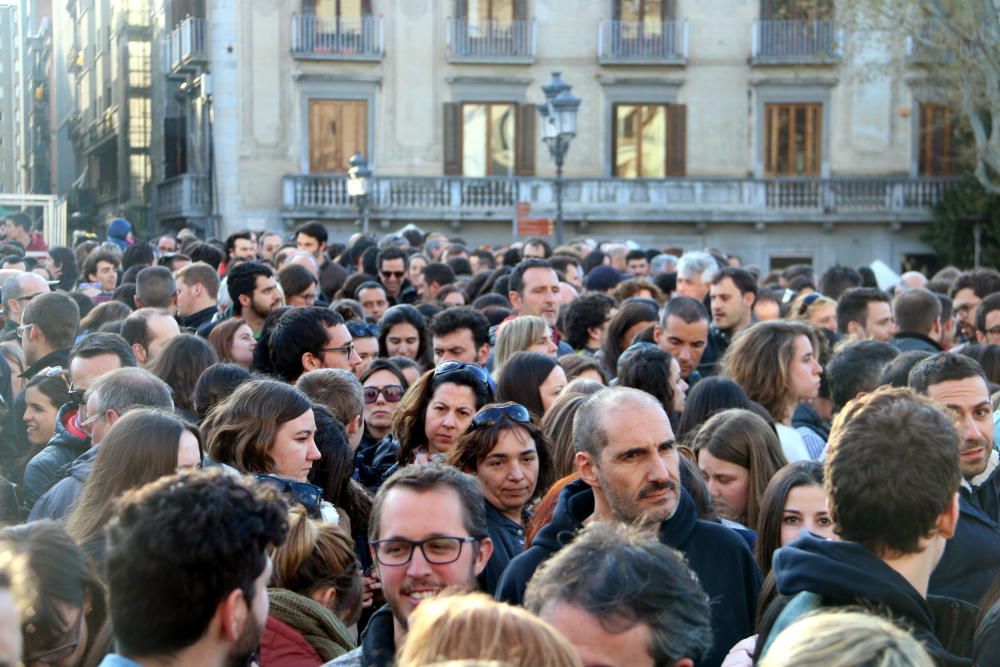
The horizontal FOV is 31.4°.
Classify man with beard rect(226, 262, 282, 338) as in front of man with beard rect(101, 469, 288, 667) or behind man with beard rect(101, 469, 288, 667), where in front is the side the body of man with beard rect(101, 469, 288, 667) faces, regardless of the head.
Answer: in front

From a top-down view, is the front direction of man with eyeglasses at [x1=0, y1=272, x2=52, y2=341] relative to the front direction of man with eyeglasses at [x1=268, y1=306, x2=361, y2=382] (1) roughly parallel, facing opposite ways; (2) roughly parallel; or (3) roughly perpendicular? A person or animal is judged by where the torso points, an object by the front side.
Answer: roughly parallel

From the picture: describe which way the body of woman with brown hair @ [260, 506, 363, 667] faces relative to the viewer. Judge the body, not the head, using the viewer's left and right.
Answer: facing away from the viewer and to the right of the viewer

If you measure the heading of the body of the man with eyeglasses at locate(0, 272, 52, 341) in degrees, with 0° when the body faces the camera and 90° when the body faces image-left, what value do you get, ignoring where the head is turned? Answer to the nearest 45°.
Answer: approximately 270°

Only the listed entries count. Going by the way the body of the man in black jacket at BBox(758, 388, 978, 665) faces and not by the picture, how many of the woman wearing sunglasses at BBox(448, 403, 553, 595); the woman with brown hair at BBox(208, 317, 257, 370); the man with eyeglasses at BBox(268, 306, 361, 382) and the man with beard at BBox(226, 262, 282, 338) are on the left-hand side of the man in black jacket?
4

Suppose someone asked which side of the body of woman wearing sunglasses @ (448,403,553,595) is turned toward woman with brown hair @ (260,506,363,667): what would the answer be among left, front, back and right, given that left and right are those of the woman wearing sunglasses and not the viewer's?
right

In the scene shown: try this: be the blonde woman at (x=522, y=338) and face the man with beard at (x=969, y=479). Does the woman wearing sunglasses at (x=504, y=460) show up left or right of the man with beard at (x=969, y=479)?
right

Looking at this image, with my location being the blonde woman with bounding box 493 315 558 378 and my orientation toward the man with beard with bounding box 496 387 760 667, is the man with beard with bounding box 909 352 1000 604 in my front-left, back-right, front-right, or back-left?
front-left

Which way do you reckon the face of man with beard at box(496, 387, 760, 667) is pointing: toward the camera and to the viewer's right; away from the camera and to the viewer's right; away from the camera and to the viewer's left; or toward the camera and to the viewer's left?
toward the camera and to the viewer's right
